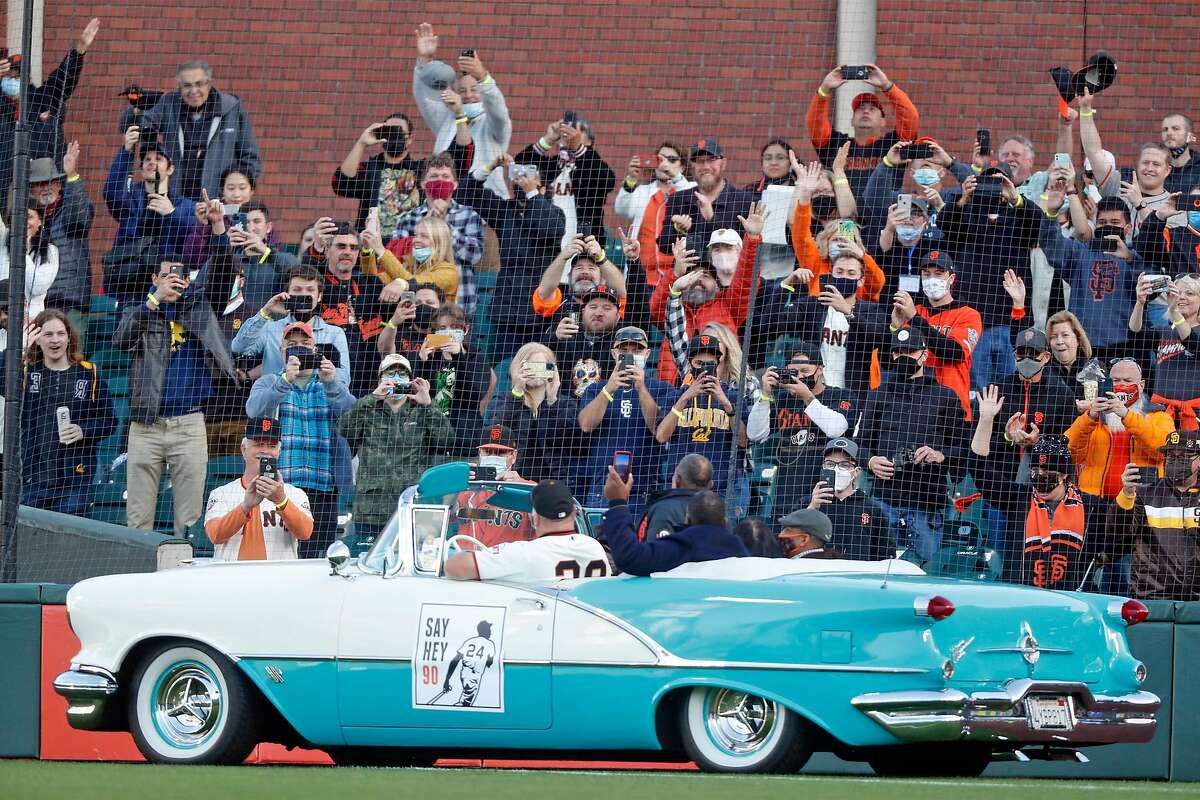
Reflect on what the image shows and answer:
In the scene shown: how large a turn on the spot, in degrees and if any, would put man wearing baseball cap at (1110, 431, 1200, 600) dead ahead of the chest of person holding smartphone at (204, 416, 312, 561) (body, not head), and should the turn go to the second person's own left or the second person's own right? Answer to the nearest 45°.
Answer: approximately 90° to the second person's own left

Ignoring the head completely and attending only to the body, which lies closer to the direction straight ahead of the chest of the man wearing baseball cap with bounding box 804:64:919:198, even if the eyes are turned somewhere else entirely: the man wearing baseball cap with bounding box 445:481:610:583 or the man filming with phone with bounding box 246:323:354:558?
the man wearing baseball cap

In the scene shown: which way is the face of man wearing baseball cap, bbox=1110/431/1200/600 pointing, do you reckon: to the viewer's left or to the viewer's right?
to the viewer's left

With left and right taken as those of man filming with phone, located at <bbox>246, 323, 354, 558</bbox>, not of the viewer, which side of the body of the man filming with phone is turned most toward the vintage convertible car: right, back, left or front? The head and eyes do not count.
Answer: front

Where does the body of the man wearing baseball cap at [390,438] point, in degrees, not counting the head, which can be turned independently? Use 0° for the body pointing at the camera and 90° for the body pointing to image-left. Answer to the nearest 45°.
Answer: approximately 0°
